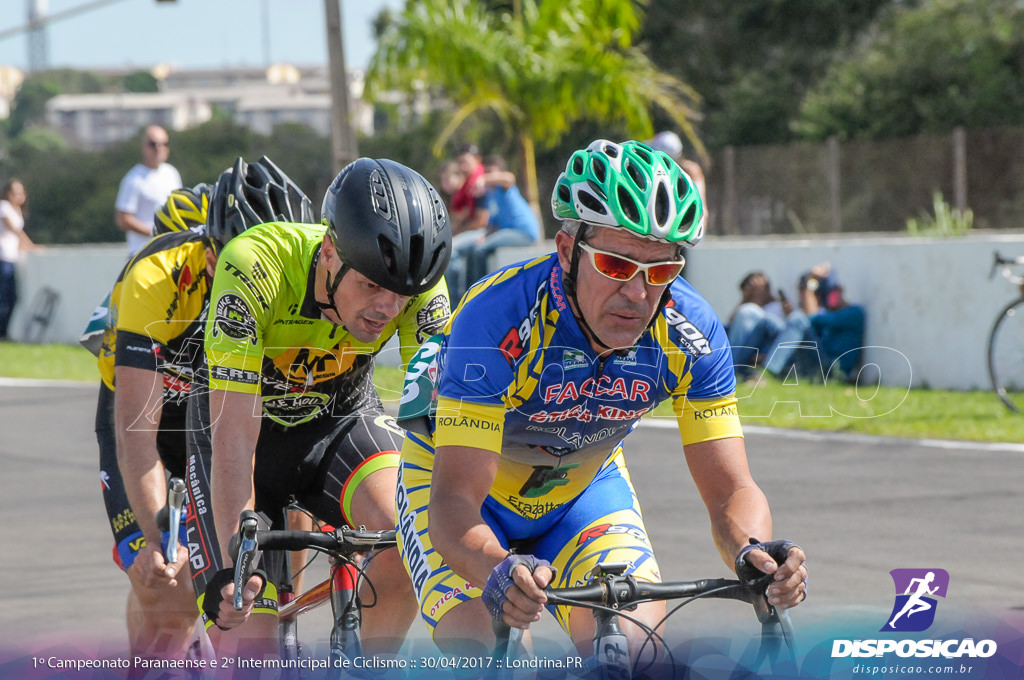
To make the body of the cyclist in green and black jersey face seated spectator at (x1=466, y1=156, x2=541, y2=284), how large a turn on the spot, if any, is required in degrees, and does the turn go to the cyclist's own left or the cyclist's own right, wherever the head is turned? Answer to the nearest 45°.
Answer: approximately 135° to the cyclist's own left

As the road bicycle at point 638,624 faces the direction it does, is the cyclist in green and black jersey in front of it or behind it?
behind

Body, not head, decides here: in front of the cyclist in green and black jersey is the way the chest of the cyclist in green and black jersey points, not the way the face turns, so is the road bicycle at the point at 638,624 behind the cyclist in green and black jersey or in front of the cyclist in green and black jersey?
in front

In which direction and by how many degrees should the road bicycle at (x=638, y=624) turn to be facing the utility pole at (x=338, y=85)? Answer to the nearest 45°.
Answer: approximately 135° to its left

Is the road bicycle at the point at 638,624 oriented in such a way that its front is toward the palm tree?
no

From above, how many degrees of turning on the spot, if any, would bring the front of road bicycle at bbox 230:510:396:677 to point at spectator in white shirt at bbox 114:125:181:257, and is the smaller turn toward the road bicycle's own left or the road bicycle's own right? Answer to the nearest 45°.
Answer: approximately 135° to the road bicycle's own left

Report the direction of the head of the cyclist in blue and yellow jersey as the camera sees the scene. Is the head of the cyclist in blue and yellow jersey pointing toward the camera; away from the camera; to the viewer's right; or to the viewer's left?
toward the camera

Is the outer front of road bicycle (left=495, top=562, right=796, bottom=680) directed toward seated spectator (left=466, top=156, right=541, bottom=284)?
no

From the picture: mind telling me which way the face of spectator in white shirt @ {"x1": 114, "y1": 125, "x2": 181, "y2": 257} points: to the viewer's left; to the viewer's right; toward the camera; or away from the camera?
toward the camera

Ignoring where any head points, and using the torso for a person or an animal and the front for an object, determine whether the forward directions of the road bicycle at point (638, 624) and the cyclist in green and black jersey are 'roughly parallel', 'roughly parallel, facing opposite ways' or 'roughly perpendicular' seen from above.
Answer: roughly parallel

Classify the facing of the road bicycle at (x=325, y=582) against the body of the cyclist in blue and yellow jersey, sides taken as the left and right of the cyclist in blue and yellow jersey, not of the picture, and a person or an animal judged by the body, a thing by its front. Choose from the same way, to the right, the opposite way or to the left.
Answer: the same way

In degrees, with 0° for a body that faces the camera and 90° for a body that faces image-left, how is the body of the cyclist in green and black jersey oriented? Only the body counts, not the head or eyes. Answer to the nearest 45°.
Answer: approximately 315°

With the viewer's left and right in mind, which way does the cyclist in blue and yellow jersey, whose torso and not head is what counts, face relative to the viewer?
facing the viewer and to the right of the viewer
